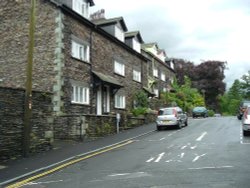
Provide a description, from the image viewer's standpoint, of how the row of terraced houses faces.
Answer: facing the viewer and to the right of the viewer

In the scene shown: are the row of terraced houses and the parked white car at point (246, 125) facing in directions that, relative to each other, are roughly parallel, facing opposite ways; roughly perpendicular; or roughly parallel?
roughly perpendicular

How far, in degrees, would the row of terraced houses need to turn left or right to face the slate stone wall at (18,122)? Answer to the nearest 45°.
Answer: approximately 45° to its right

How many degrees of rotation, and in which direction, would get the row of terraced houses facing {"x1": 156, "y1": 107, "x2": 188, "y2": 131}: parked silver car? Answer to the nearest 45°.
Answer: approximately 45° to its left

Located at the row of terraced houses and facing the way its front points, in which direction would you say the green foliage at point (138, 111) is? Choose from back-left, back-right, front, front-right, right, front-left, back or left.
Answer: left
